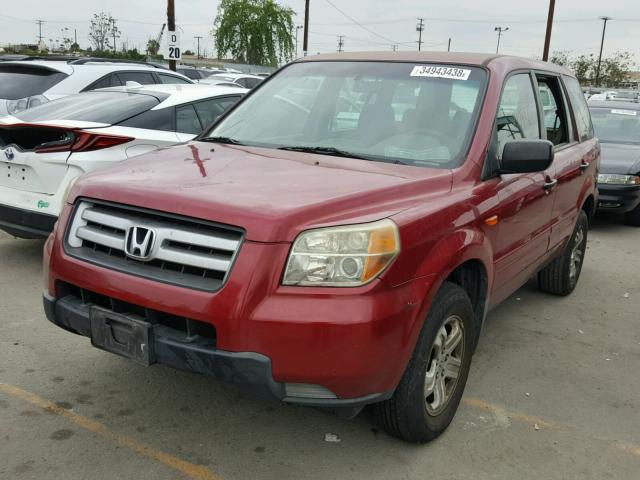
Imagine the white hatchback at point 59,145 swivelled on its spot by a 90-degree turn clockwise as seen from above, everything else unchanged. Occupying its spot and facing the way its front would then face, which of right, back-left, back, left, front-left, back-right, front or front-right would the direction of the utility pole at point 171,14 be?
back-left

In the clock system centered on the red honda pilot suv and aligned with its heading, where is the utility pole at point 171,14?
The utility pole is roughly at 4 o'clock from the red honda pilot suv.

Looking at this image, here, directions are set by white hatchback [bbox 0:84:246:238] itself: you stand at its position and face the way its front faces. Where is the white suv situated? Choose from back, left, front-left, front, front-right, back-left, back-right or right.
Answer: front-left

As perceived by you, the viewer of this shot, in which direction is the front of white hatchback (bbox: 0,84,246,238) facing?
facing away from the viewer and to the right of the viewer

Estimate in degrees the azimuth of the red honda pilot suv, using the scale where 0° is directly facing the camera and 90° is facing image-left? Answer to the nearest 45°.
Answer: approximately 45°

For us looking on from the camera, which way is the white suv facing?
facing away from the viewer and to the right of the viewer

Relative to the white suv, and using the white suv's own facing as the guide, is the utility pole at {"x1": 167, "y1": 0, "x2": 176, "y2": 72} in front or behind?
in front

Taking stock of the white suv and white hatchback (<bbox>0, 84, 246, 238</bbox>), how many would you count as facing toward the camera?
0

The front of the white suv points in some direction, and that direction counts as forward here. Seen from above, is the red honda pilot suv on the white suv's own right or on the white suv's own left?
on the white suv's own right

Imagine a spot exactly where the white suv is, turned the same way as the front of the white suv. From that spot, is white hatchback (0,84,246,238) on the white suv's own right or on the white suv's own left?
on the white suv's own right

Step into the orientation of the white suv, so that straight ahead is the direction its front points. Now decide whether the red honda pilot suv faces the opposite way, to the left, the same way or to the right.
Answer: the opposite way

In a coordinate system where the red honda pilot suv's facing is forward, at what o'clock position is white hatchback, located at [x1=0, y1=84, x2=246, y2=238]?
The white hatchback is roughly at 3 o'clock from the red honda pilot suv.

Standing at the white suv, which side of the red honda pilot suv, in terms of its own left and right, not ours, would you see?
right

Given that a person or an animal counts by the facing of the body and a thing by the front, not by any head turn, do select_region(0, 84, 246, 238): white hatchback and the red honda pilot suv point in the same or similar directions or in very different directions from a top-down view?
very different directions
